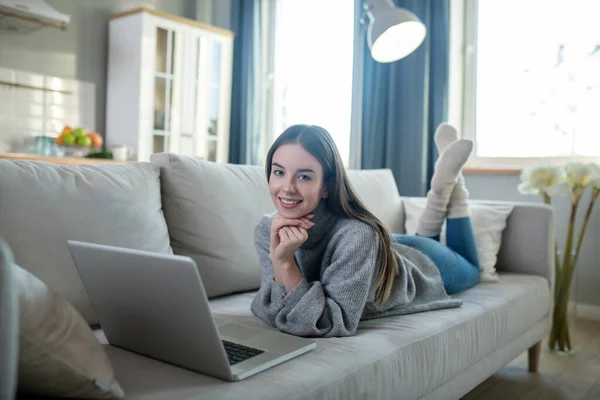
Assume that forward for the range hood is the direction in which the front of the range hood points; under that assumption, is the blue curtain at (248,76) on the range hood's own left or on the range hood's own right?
on the range hood's own left

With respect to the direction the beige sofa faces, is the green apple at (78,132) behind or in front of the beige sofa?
behind

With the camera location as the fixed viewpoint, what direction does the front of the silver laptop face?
facing away from the viewer and to the right of the viewer

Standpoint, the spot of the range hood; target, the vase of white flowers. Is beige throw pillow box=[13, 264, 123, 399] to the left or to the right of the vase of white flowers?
right

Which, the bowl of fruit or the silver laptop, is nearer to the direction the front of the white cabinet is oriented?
the silver laptop

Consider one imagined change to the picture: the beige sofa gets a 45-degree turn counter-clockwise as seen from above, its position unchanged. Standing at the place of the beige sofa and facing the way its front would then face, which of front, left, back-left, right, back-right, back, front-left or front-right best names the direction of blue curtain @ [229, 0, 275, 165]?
left

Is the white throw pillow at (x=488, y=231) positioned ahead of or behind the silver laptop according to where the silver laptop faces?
ahead

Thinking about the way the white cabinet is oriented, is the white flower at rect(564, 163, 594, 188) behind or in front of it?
in front
